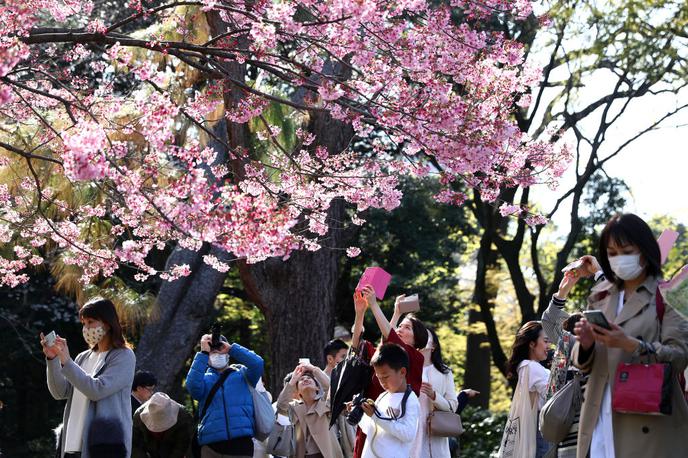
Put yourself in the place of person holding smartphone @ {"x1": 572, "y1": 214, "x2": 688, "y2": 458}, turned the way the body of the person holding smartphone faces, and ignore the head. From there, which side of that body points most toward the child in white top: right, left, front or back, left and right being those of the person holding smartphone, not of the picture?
right

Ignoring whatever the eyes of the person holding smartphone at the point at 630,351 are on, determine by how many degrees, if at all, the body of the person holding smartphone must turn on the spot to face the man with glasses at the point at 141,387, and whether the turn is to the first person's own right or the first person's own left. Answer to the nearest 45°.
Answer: approximately 90° to the first person's own right

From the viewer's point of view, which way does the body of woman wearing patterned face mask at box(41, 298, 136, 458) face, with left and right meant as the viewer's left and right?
facing the viewer and to the left of the viewer

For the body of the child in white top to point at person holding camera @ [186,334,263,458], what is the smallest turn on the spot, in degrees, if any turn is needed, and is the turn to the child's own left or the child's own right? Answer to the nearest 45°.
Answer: approximately 90° to the child's own right

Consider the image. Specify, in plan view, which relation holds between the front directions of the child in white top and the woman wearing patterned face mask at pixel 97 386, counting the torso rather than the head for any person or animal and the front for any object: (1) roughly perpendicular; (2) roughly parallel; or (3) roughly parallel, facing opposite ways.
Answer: roughly parallel

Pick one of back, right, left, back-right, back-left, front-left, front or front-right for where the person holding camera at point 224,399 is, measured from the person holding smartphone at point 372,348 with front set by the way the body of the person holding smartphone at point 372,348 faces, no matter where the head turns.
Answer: right

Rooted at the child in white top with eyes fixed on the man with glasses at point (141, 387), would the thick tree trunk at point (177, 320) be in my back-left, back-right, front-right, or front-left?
front-right

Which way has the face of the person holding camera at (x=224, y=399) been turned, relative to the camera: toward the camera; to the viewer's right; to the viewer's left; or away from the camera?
toward the camera

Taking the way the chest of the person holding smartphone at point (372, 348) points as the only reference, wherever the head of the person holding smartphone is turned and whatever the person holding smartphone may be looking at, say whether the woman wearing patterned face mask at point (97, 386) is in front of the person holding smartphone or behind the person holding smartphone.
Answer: in front

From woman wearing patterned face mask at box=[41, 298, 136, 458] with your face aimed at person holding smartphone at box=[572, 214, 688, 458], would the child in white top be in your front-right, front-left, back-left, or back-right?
front-left

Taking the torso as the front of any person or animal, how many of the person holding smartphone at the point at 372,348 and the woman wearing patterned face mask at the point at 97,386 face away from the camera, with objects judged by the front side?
0

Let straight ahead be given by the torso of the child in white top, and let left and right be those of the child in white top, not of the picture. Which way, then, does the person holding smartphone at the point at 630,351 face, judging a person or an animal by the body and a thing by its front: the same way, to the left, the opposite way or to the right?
the same way

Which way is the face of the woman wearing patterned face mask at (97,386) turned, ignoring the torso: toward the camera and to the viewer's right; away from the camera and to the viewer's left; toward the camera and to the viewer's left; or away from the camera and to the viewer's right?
toward the camera and to the viewer's left
